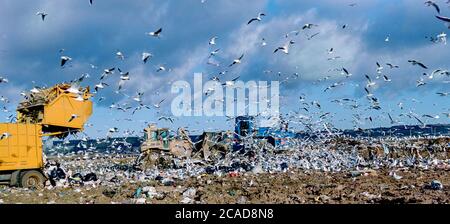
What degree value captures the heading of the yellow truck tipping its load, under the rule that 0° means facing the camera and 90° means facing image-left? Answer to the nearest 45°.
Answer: approximately 90°
